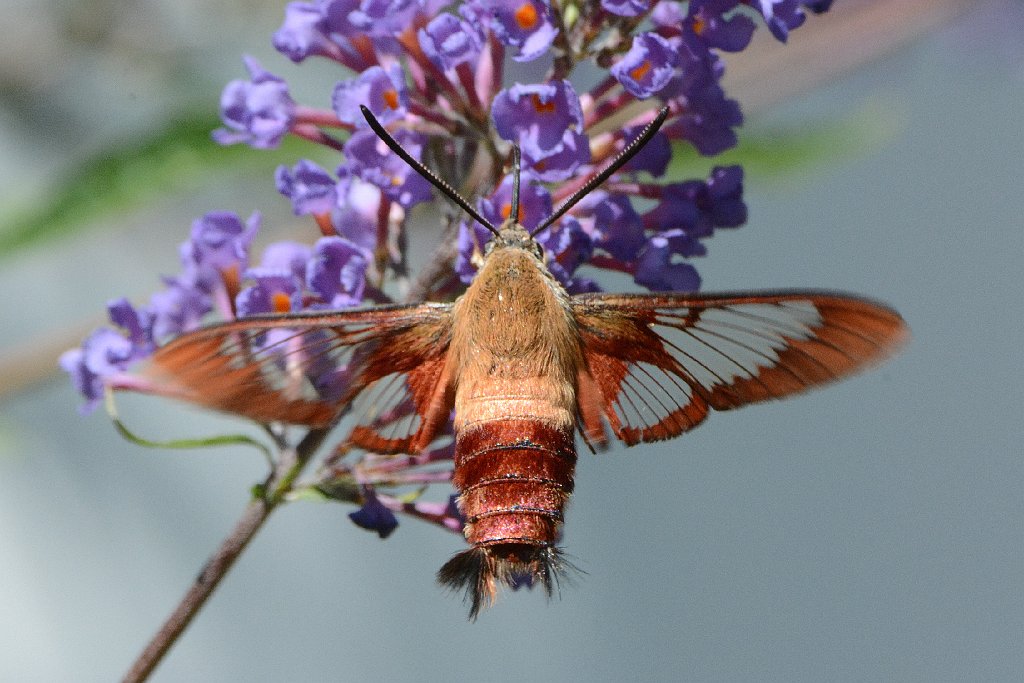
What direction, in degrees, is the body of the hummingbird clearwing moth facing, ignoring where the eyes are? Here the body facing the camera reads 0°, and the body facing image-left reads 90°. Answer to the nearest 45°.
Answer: approximately 180°
